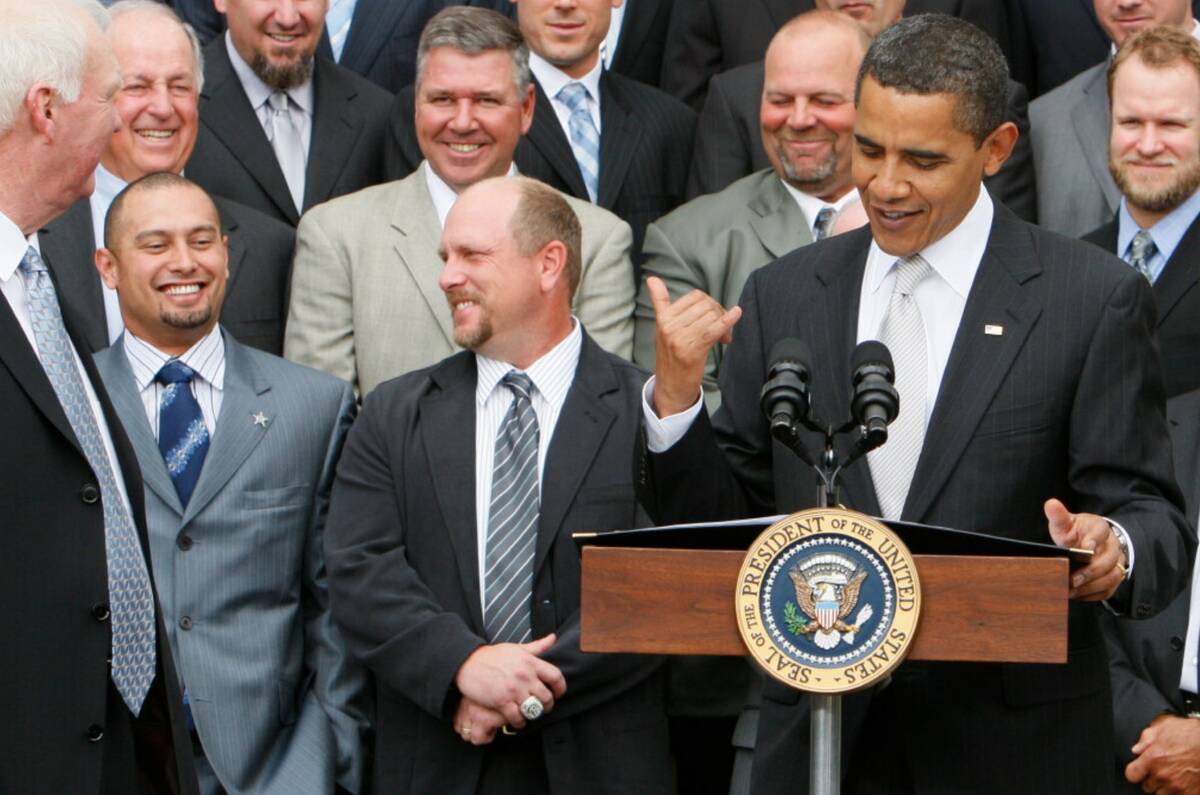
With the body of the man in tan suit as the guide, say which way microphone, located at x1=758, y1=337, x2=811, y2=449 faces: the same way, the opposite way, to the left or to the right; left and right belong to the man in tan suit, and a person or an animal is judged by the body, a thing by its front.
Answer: the opposite way

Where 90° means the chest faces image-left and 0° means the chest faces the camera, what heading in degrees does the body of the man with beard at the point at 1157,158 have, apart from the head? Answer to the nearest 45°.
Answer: approximately 45°

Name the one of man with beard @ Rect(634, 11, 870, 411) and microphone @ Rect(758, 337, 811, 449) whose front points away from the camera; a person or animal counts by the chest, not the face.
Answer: the microphone

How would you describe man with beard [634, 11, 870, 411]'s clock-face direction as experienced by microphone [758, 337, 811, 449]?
The man with beard is roughly at 12 o'clock from the microphone.

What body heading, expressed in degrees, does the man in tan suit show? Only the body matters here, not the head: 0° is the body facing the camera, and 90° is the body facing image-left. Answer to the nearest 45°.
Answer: approximately 0°

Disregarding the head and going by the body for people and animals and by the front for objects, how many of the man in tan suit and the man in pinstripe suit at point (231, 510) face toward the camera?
2

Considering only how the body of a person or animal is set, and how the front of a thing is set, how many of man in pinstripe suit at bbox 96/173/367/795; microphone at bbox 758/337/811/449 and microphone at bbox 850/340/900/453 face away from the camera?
2

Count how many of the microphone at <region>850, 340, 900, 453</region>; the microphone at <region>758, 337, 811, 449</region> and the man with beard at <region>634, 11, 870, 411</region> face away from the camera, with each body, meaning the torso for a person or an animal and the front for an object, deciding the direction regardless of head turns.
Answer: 2
